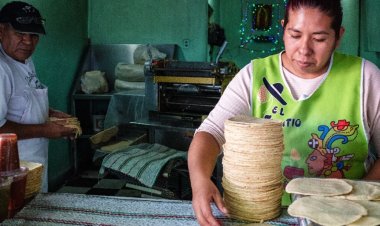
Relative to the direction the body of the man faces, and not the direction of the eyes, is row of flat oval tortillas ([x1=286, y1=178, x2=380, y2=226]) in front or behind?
in front

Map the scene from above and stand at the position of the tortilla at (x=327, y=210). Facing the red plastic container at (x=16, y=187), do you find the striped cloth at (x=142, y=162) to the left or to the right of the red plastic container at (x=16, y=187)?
right

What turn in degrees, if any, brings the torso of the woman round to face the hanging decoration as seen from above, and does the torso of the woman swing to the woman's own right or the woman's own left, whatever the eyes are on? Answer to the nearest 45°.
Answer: approximately 180°

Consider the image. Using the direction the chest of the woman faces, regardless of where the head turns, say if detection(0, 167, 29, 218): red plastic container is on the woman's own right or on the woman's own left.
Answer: on the woman's own right

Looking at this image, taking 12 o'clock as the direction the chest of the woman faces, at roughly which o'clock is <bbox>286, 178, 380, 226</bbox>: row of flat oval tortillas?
The row of flat oval tortillas is roughly at 12 o'clock from the woman.

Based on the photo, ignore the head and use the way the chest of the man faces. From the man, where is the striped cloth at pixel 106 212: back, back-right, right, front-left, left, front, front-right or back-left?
front-right

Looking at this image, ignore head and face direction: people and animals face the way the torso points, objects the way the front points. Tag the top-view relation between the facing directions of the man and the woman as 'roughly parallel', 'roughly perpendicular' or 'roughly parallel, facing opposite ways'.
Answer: roughly perpendicular

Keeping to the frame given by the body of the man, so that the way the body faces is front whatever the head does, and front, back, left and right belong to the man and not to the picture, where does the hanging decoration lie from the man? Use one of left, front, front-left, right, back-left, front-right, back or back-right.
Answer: left

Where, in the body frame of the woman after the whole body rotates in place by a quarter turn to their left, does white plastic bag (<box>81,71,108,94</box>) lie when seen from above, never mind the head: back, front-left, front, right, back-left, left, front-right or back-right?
back-left
